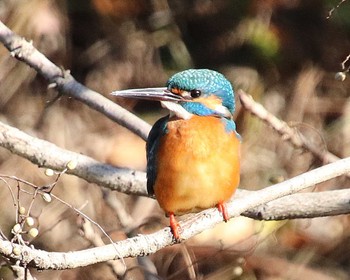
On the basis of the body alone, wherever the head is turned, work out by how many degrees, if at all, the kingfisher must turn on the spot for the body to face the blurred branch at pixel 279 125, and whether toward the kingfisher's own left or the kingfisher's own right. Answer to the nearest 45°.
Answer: approximately 135° to the kingfisher's own left

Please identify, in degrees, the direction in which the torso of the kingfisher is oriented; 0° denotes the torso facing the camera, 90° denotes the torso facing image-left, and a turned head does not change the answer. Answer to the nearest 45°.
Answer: approximately 0°

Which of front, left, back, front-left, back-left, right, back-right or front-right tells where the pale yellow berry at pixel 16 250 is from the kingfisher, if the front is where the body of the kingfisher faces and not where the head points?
front-right

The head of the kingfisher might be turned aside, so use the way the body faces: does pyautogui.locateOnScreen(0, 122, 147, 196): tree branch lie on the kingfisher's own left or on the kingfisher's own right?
on the kingfisher's own right
